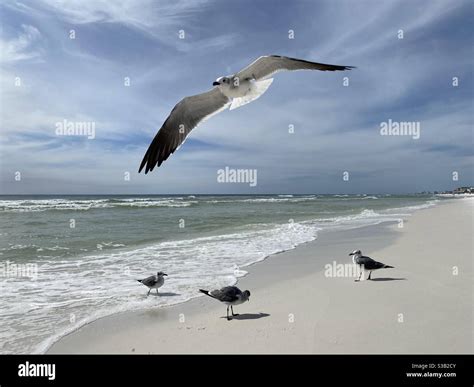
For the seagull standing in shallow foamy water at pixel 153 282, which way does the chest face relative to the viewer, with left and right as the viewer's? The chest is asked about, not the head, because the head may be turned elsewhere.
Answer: facing to the right of the viewer

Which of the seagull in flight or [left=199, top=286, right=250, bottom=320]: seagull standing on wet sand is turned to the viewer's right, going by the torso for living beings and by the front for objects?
the seagull standing on wet sand

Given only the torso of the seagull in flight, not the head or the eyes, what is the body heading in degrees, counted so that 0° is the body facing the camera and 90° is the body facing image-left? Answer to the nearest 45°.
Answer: approximately 45°

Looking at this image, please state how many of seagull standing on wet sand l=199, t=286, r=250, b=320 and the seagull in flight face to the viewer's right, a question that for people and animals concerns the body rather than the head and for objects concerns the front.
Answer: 1

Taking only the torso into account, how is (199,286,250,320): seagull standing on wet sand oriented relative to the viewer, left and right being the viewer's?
facing to the right of the viewer

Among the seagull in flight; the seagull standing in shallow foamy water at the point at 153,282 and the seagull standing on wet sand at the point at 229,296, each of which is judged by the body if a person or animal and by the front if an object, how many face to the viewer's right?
2

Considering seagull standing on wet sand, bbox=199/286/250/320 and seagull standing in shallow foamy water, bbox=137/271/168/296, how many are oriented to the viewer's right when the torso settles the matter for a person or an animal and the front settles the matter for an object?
2

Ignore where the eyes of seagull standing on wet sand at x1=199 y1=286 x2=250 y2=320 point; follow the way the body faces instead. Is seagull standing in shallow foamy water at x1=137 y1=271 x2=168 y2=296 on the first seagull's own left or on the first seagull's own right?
on the first seagull's own left

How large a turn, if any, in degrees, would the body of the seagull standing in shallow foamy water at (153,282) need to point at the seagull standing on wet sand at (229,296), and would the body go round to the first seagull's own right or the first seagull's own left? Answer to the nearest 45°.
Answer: approximately 45° to the first seagull's own right
